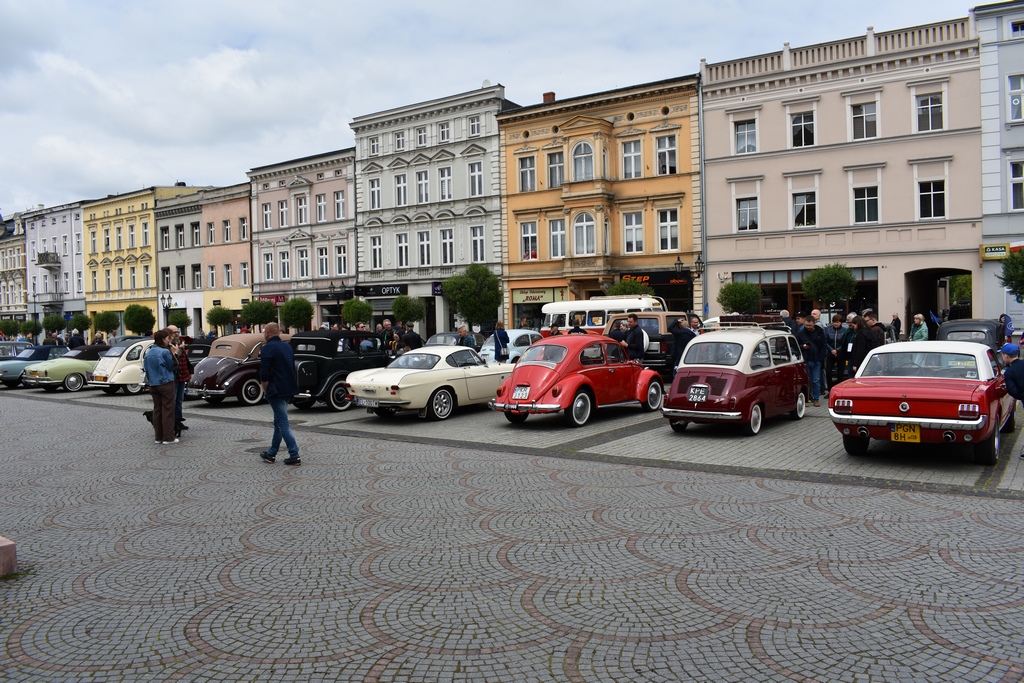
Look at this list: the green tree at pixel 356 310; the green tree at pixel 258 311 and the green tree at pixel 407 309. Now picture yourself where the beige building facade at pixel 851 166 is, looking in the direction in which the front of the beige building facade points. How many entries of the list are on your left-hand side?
0

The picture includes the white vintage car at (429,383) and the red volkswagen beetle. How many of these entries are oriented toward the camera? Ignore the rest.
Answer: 0

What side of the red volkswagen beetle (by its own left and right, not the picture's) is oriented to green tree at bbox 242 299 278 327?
left

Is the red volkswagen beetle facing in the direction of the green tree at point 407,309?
no

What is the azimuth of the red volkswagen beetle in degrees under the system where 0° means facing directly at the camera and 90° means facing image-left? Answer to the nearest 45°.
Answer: approximately 225°

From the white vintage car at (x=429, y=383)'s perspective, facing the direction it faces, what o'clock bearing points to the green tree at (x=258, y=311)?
The green tree is roughly at 10 o'clock from the white vintage car.

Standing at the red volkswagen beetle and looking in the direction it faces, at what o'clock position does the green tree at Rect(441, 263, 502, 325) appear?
The green tree is roughly at 10 o'clock from the red volkswagen beetle.

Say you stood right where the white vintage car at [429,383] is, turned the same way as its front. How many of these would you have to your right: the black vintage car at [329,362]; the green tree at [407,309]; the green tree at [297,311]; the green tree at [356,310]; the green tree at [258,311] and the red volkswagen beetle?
1

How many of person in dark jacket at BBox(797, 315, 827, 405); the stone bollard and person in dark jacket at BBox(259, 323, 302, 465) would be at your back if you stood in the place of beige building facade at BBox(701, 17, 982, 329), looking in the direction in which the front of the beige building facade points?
0

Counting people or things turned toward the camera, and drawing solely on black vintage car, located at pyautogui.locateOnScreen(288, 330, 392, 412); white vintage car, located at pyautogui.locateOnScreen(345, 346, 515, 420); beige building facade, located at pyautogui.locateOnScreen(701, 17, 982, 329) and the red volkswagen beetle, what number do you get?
1

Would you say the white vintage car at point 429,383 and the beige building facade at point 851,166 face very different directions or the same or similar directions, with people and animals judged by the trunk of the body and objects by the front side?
very different directions

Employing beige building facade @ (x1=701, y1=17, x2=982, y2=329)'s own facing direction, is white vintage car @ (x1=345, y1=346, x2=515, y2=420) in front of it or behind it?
in front

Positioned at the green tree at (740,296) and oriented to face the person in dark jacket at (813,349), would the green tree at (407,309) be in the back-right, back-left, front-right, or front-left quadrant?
back-right

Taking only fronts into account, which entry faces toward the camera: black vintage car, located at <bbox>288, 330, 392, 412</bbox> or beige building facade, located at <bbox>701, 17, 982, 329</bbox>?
the beige building facade

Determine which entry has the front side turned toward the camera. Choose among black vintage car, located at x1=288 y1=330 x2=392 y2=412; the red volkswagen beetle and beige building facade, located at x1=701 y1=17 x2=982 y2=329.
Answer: the beige building facade

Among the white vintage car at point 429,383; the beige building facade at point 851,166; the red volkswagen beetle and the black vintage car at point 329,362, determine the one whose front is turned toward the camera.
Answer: the beige building facade

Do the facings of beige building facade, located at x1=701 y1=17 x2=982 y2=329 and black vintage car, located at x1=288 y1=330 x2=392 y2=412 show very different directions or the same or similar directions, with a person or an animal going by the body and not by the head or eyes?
very different directions

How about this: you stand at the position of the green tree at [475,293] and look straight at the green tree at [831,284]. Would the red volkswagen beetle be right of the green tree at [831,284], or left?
right

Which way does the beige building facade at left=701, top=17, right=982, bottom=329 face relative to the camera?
toward the camera

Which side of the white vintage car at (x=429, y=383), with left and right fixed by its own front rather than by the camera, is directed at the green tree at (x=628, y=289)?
front

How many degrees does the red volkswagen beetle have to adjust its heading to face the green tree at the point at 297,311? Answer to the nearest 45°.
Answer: approximately 90° to its left

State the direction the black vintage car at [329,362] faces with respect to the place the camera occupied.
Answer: facing away from the viewer and to the right of the viewer
